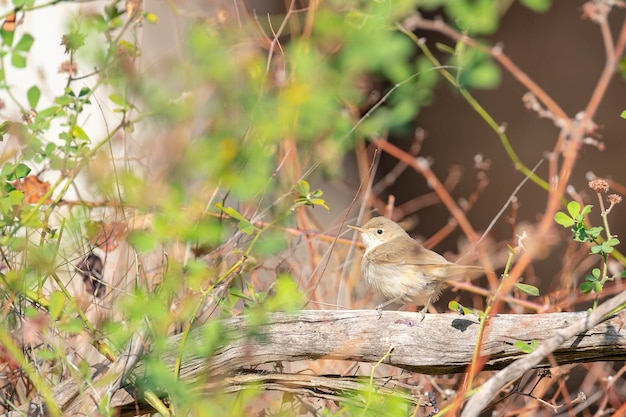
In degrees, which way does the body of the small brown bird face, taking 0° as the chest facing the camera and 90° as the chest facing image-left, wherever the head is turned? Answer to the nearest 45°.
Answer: approximately 90°

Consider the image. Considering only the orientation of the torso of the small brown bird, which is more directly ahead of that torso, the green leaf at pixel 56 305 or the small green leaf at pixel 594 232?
the green leaf

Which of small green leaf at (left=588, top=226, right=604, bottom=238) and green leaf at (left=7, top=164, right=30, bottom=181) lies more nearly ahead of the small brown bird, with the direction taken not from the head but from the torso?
the green leaf

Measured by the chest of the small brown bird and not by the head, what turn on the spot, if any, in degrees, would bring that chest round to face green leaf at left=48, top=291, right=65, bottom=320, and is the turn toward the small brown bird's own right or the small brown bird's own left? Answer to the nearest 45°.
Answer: approximately 45° to the small brown bird's own left

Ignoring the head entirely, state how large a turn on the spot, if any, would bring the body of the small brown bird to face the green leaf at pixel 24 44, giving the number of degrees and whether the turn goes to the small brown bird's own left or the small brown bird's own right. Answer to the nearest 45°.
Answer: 0° — it already faces it

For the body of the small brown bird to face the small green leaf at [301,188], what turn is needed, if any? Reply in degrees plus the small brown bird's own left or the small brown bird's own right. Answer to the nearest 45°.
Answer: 0° — it already faces it

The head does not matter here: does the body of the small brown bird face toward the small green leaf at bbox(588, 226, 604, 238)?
no

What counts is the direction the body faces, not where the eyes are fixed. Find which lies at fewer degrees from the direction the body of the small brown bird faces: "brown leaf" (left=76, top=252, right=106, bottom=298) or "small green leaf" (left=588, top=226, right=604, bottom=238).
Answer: the brown leaf

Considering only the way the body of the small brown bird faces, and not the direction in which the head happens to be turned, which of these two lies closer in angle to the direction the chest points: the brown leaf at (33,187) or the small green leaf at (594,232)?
the brown leaf

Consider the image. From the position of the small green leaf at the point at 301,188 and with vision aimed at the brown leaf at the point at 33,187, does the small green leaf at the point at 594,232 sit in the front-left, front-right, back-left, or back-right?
back-right

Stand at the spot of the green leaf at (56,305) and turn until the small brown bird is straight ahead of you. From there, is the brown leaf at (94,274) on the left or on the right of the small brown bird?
left

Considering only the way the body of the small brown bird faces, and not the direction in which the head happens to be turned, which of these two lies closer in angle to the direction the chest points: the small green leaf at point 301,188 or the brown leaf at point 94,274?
the brown leaf

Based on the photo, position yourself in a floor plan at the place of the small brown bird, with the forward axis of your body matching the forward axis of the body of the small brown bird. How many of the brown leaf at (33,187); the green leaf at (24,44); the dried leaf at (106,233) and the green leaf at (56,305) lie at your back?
0

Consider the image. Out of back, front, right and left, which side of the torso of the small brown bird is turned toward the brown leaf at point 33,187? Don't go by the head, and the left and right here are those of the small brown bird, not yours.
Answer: front

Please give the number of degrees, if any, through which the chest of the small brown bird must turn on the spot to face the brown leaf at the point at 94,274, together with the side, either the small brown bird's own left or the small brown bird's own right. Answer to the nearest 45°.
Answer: approximately 45° to the small brown bird's own left
